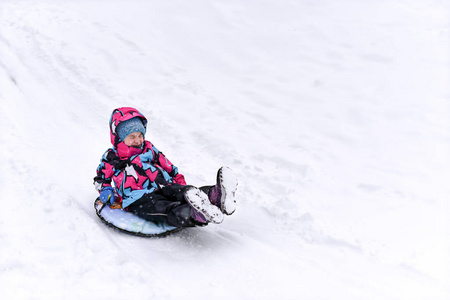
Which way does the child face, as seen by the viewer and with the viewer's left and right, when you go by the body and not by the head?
facing the viewer and to the right of the viewer

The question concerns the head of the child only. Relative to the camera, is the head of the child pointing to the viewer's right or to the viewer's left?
to the viewer's right
